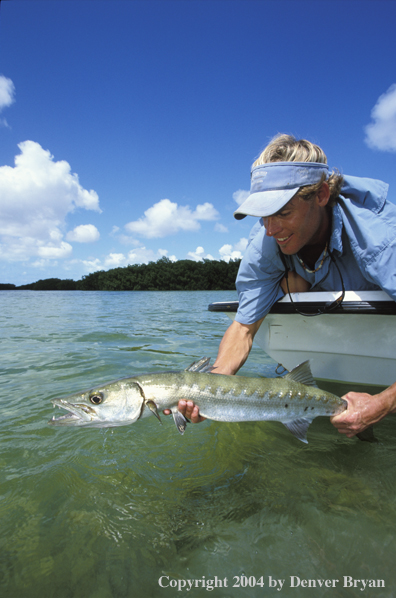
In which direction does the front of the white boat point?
to the viewer's left

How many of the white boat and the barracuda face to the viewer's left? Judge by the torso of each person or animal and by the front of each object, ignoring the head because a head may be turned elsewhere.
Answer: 2

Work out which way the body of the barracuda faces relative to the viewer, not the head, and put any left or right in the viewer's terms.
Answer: facing to the left of the viewer
